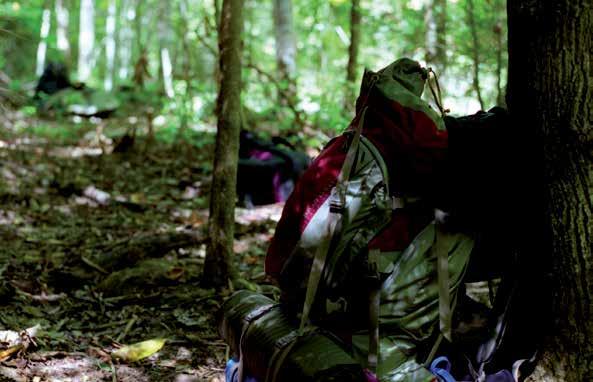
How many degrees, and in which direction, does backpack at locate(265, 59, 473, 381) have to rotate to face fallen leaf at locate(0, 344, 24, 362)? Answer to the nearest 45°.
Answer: approximately 90° to its right

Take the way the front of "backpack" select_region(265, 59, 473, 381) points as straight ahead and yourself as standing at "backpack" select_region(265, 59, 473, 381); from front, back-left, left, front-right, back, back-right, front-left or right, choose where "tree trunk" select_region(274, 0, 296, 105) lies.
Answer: back-right

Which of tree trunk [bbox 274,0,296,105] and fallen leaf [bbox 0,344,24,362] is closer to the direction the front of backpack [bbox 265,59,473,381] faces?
the fallen leaf

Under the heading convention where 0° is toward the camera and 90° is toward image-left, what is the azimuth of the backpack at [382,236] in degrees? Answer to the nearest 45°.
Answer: approximately 45°

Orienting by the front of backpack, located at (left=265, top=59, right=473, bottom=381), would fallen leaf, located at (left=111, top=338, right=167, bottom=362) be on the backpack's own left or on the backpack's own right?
on the backpack's own right

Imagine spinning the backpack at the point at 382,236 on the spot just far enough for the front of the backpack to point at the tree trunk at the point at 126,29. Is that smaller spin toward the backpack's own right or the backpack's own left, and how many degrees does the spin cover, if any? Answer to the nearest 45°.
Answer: approximately 90° to the backpack's own right

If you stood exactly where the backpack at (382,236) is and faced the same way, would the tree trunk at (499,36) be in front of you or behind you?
behind

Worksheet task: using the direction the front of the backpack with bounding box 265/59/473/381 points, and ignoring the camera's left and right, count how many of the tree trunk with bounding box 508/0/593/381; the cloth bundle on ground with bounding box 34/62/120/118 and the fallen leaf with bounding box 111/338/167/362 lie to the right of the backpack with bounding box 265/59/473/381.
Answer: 2
